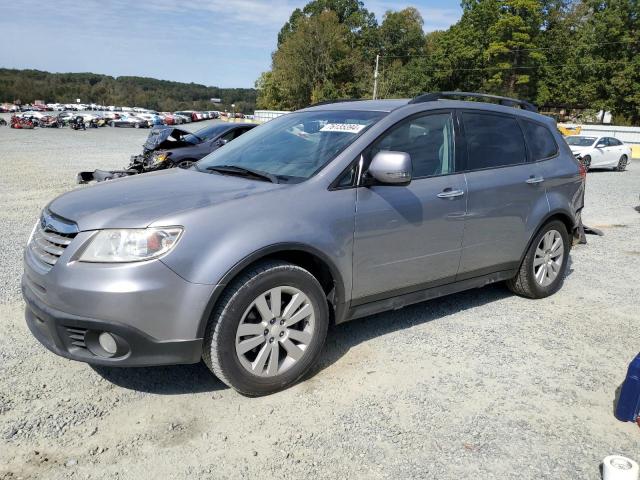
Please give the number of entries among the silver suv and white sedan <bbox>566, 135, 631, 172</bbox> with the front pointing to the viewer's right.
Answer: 0

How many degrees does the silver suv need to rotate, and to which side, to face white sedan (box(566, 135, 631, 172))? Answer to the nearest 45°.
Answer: approximately 180°

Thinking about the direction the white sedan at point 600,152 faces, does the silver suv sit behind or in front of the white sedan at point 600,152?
in front

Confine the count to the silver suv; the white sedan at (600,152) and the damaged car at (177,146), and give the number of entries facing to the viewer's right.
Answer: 0

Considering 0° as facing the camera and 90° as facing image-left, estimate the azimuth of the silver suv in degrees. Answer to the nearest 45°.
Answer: approximately 45°

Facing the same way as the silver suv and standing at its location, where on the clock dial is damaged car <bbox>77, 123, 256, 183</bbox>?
The damaged car is roughly at 4 o'clock from the silver suv.

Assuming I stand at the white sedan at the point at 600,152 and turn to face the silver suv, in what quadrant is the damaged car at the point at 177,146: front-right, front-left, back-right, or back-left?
front-right

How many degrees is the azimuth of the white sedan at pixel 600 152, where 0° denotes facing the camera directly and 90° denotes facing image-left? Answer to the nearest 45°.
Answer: approximately 45°

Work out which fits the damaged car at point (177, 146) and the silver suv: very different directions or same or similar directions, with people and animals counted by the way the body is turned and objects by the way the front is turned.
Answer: same or similar directions

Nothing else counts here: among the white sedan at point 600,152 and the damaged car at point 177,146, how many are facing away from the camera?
0

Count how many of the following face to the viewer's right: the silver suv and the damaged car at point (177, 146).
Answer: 0

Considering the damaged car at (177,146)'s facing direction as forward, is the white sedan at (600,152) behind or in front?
behind

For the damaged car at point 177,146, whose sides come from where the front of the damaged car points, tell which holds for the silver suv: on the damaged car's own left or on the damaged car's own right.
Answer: on the damaged car's own left

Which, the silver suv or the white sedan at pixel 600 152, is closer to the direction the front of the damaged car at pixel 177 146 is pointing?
the silver suv

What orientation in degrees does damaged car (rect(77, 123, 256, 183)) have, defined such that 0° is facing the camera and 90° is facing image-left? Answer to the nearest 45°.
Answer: approximately 45°
